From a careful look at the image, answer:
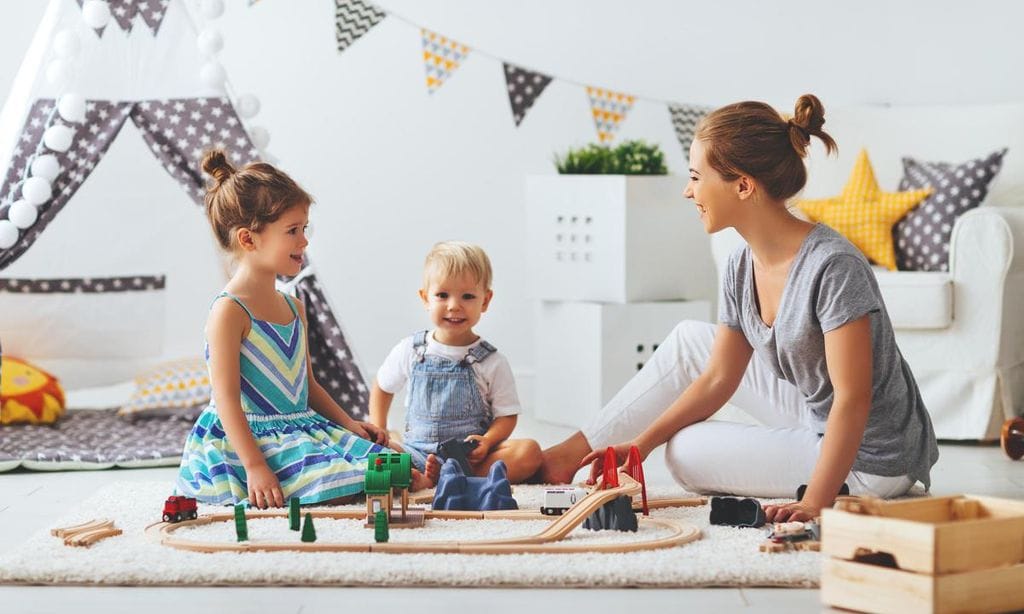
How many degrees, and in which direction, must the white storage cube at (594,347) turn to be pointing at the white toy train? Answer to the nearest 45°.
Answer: approximately 45° to its right

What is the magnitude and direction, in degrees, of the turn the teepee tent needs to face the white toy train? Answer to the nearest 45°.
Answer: approximately 45° to its left

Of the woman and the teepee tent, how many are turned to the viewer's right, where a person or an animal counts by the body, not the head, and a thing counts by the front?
0

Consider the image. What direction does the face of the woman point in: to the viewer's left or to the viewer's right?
to the viewer's left

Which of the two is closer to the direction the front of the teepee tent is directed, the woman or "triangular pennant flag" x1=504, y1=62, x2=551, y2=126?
the woman

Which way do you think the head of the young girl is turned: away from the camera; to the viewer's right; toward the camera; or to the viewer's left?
to the viewer's right

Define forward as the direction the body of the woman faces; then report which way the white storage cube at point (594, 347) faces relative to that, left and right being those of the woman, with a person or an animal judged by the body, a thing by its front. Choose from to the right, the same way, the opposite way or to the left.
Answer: to the left

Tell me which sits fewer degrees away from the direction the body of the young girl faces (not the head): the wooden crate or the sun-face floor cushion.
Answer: the wooden crate
